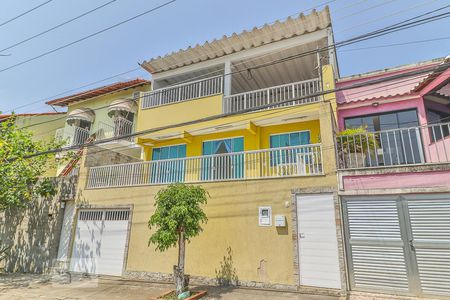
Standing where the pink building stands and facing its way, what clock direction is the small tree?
The small tree is roughly at 2 o'clock from the pink building.

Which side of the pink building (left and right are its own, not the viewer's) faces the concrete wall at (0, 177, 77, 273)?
right

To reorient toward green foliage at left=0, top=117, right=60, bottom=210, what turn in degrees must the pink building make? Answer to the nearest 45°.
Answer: approximately 90° to its right

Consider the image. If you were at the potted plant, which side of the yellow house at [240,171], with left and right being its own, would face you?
left

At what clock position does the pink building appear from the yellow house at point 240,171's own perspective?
The pink building is roughly at 9 o'clock from the yellow house.

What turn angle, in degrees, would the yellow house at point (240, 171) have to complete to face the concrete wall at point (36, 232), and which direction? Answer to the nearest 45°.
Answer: approximately 45° to its right

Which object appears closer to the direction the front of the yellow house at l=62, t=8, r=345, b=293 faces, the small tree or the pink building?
the small tree

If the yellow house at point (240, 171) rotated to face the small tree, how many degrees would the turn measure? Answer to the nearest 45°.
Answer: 0° — it already faces it

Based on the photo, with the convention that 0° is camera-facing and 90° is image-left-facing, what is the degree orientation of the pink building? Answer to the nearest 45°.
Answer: approximately 0°
